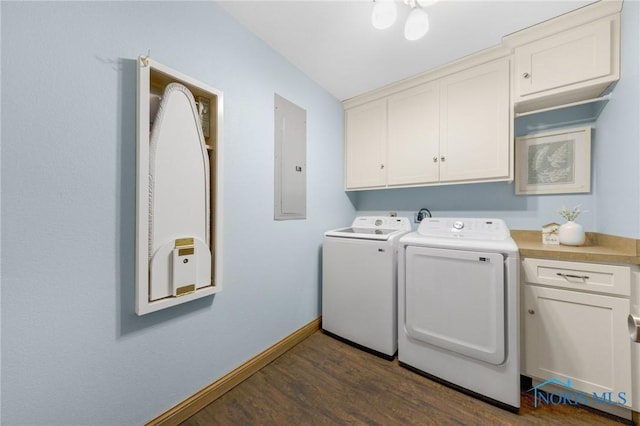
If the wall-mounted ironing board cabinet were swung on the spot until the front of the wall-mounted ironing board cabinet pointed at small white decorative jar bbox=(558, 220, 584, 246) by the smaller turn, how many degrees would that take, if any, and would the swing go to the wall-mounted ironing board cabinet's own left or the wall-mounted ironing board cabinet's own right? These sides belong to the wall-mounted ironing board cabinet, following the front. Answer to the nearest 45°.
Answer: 0° — it already faces it

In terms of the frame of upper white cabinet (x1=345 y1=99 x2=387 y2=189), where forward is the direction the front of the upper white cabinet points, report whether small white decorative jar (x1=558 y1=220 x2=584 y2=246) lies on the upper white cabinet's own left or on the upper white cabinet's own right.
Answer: on the upper white cabinet's own left

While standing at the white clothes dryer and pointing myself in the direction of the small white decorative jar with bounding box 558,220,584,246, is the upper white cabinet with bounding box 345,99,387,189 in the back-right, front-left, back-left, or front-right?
back-left

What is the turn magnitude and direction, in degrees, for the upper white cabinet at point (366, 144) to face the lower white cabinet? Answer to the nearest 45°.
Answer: approximately 90° to its left

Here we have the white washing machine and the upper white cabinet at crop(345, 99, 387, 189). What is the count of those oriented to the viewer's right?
0

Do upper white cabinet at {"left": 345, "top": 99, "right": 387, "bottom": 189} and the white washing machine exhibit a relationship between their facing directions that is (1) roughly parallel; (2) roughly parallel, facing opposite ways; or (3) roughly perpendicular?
roughly parallel

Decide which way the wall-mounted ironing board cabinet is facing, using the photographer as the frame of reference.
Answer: facing the viewer and to the right of the viewer

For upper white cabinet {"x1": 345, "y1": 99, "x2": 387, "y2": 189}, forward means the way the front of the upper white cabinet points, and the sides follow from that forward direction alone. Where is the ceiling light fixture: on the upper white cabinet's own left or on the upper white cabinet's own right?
on the upper white cabinet's own left

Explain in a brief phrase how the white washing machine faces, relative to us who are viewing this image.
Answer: facing the viewer and to the left of the viewer
